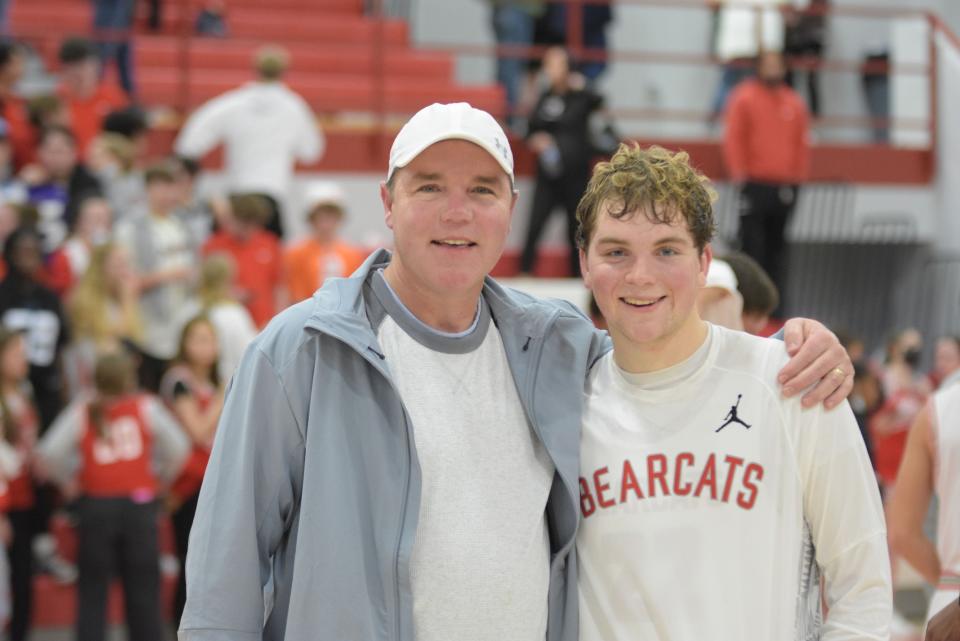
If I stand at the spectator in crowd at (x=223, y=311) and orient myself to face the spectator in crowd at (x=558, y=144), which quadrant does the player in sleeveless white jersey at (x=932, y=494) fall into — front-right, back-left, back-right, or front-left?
back-right

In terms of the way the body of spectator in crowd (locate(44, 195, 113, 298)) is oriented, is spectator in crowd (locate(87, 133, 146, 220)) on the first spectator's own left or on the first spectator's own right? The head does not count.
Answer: on the first spectator's own left

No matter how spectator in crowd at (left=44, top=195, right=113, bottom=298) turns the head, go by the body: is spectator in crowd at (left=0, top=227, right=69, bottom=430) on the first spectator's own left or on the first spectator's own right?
on the first spectator's own right

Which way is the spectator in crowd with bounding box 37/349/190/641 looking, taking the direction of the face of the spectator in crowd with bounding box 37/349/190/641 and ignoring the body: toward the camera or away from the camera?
away from the camera

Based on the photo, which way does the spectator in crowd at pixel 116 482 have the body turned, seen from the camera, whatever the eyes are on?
away from the camera

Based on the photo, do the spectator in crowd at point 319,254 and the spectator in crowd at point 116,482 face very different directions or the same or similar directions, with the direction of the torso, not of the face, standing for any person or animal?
very different directions

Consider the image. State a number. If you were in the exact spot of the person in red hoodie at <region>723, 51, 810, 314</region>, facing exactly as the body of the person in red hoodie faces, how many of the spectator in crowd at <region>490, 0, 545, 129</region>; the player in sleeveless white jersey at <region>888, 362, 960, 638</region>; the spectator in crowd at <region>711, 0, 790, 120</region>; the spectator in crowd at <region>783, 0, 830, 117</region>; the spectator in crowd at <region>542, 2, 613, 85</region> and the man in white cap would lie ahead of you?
2

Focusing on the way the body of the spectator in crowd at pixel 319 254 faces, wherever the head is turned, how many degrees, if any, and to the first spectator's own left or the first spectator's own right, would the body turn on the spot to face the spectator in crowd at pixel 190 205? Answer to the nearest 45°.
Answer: approximately 90° to the first spectator's own right

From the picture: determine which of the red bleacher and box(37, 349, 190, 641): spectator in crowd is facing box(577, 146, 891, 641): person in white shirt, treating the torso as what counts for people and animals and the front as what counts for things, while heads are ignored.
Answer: the red bleacher

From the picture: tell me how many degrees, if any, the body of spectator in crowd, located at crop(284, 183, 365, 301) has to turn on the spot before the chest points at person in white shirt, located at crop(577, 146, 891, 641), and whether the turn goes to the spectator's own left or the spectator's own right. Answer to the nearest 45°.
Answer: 0° — they already face them
